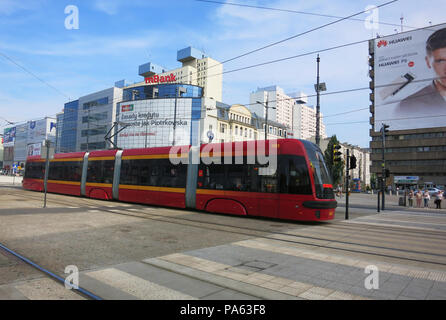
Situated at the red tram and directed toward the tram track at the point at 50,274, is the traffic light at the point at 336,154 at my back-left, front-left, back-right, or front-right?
back-left

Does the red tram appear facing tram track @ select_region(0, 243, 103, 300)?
no

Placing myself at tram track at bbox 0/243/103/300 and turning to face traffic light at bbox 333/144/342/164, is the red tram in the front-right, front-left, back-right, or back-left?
front-left

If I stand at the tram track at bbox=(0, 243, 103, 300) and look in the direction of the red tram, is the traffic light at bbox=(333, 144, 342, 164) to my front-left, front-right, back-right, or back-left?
front-right

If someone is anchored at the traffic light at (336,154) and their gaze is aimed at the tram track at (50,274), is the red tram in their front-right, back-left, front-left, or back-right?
front-right
